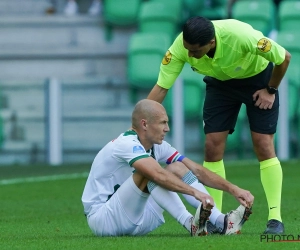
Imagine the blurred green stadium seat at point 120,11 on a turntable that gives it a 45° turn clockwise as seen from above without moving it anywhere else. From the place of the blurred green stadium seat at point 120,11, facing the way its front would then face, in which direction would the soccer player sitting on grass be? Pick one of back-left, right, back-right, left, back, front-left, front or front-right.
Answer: front-left

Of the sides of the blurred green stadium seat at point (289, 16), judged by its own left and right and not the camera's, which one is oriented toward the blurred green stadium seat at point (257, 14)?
right

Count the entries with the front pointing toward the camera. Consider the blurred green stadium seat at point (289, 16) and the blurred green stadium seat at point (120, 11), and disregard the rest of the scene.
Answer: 2

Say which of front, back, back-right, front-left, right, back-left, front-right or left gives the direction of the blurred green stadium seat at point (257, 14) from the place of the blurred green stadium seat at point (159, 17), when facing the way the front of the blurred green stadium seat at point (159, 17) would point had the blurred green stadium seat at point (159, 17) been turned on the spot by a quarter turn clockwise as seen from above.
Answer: back

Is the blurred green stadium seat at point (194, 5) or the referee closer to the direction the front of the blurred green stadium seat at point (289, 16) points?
the referee

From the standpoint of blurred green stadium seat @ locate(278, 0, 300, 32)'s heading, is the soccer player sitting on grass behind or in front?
in front

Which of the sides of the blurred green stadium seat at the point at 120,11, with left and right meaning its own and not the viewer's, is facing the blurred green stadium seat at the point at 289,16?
left

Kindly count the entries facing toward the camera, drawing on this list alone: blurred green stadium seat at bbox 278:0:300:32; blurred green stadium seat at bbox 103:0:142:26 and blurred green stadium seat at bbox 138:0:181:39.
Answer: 3

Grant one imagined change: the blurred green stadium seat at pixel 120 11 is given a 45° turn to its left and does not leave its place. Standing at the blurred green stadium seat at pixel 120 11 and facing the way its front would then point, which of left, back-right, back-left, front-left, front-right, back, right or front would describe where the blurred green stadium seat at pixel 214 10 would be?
front-left

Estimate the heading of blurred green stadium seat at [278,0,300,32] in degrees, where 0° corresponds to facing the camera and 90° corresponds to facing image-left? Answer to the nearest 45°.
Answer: approximately 0°
